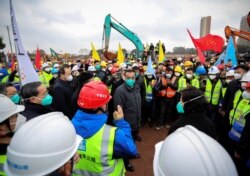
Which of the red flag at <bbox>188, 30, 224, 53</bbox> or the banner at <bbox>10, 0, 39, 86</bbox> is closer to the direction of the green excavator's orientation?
the banner

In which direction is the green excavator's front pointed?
to the viewer's left

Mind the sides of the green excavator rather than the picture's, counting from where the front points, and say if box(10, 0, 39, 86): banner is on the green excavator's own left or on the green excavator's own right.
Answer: on the green excavator's own left

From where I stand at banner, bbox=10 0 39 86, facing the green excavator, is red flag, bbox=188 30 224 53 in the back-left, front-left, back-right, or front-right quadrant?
front-right

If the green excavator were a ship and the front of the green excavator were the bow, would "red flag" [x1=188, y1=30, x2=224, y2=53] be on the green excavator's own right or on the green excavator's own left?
on the green excavator's own left
